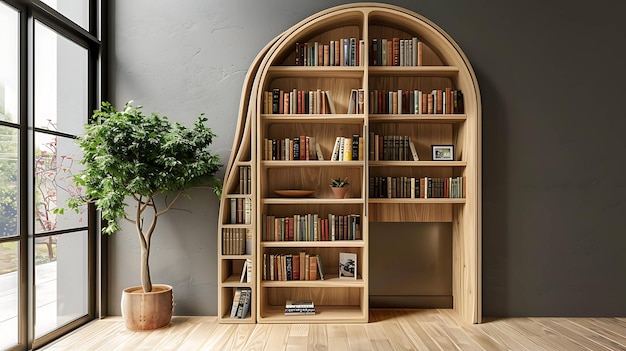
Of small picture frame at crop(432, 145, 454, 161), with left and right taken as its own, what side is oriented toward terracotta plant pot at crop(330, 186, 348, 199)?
right

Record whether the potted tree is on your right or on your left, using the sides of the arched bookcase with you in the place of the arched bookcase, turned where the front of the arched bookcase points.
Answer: on your right

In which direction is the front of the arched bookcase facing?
toward the camera

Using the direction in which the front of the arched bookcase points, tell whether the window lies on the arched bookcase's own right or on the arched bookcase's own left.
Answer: on the arched bookcase's own right

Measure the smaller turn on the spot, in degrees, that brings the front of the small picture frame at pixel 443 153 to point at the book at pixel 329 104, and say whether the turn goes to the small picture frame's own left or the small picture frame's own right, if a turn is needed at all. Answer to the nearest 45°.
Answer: approximately 90° to the small picture frame's own right

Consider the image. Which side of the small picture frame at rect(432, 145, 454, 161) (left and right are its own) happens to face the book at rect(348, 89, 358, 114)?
right
